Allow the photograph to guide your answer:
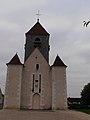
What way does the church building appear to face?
toward the camera
